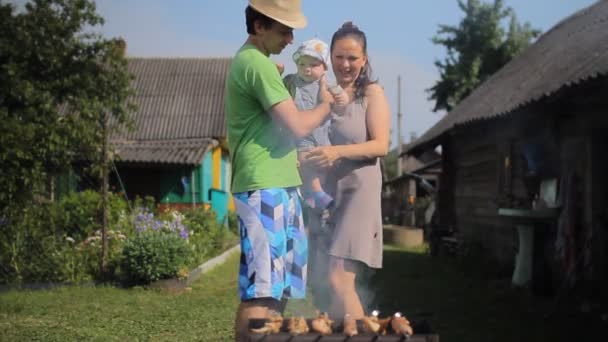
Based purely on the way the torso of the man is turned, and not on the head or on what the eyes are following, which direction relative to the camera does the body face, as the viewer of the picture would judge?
to the viewer's right

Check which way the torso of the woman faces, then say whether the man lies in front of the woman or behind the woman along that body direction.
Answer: in front

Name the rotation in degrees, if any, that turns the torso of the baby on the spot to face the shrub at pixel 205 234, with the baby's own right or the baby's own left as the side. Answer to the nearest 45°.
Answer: approximately 180°

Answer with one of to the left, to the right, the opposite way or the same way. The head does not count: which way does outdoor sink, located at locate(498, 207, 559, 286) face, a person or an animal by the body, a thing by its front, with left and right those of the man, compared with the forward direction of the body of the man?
the opposite way

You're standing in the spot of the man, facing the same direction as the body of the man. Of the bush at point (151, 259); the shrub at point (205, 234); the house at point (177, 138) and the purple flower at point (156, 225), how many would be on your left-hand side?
4

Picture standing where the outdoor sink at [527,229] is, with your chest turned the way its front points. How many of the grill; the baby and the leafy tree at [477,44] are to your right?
1

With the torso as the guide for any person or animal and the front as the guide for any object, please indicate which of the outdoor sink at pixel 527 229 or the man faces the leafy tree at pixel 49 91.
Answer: the outdoor sink

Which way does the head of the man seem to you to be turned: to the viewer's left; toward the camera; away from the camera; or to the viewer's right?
to the viewer's right

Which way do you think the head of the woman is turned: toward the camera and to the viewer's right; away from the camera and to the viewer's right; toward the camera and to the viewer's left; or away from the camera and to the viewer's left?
toward the camera and to the viewer's left

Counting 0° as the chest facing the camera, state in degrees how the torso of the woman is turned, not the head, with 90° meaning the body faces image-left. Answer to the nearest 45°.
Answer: approximately 45°

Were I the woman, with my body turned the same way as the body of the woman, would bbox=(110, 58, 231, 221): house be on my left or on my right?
on my right

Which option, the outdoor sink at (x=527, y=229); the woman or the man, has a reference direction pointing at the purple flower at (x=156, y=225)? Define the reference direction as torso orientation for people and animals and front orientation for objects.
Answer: the outdoor sink

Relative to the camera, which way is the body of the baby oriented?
toward the camera

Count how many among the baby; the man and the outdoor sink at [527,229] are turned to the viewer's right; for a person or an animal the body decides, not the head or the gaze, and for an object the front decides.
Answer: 1

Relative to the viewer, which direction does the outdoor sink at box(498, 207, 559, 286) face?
to the viewer's left

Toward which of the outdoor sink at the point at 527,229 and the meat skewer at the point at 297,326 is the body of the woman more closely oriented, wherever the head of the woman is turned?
the meat skewer
